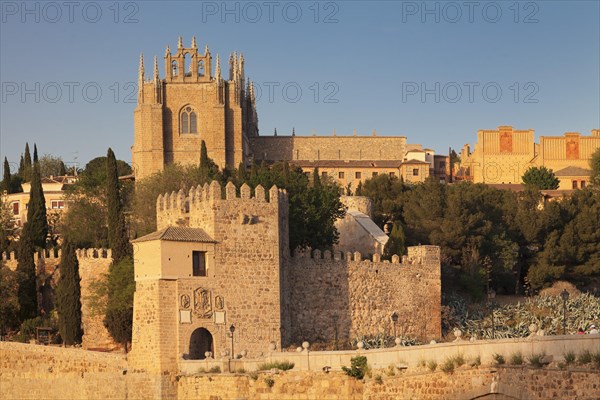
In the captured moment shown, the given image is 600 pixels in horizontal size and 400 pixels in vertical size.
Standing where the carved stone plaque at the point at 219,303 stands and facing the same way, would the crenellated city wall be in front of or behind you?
behind

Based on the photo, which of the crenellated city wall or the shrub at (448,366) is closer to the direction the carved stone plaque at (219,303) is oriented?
the shrub

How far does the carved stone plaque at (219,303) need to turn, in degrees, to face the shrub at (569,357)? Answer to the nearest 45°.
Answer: approximately 45° to its left

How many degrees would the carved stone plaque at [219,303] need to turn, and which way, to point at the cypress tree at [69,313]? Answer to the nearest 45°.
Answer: approximately 135° to its right

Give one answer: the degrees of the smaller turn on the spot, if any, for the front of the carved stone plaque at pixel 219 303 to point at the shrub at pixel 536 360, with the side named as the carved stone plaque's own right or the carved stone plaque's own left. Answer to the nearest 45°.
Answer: approximately 45° to the carved stone plaque's own left

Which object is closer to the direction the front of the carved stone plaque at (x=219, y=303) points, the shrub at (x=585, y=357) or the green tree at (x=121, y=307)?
the shrub

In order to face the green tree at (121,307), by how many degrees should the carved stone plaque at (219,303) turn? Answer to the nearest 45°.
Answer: approximately 135° to its right

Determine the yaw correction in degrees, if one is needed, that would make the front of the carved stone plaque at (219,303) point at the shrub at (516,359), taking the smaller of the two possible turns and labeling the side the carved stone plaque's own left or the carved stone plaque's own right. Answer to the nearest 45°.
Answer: approximately 45° to the carved stone plaque's own left
